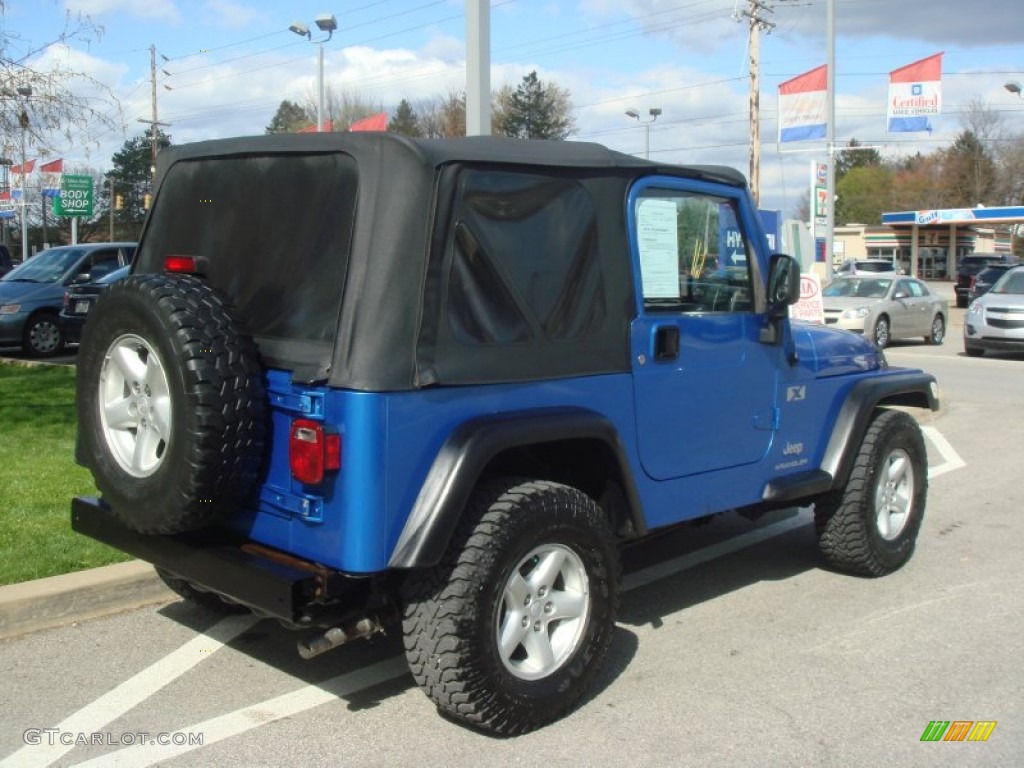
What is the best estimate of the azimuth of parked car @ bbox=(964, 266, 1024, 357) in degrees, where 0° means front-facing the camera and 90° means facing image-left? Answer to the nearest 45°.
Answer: approximately 45°

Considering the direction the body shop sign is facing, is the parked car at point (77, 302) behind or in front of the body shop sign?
in front

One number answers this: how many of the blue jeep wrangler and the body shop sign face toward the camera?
1

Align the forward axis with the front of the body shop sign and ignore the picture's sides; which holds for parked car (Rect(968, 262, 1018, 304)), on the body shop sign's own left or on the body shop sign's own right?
on the body shop sign's own left

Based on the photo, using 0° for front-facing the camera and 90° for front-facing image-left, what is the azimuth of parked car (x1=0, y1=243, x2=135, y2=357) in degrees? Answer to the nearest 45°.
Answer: approximately 45°

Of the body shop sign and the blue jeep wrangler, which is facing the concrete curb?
the body shop sign
